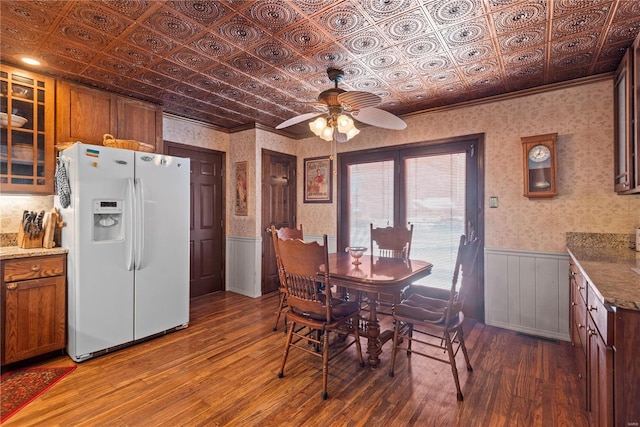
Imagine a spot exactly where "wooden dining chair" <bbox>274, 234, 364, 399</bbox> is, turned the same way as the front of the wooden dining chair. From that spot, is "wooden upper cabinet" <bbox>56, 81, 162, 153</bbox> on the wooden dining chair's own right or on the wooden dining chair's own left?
on the wooden dining chair's own left

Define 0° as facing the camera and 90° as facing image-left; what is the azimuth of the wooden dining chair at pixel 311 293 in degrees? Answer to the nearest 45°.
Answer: approximately 225°

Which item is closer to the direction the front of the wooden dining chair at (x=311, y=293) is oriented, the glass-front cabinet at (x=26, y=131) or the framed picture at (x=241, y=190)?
the framed picture

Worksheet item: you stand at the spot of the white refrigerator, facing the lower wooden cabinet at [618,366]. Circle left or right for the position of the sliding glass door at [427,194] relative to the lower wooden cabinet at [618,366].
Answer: left

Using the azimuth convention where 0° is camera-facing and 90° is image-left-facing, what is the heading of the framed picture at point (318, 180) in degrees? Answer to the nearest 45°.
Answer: approximately 45°

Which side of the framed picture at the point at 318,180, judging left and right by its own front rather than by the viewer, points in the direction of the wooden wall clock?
left

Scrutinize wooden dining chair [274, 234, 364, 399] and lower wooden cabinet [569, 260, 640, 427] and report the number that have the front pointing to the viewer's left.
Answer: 1

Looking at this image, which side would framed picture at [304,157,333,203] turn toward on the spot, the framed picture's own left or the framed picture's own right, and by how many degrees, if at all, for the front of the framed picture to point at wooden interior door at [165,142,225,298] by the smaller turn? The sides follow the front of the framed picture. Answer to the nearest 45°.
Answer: approximately 45° to the framed picture's own right

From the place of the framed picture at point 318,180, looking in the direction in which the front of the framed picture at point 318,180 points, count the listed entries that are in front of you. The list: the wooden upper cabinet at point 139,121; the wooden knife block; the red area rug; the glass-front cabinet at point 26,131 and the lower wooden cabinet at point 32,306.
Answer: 5

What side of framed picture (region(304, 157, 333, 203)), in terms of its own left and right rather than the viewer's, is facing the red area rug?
front

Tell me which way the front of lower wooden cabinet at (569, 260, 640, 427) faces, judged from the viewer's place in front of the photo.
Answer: facing to the left of the viewer

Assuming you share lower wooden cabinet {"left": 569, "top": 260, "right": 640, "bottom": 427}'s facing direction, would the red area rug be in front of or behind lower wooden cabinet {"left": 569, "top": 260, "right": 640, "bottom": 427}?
in front

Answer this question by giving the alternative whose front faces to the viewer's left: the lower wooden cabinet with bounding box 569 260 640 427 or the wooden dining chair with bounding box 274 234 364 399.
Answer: the lower wooden cabinet
